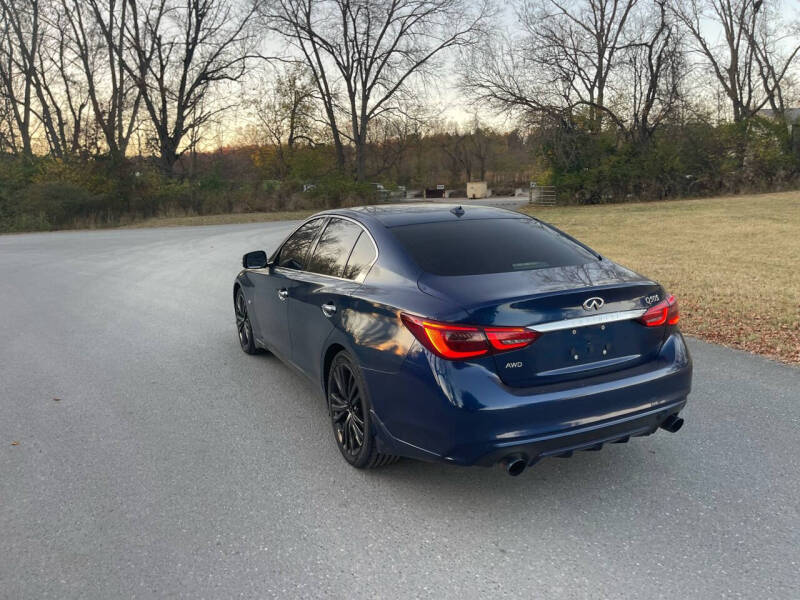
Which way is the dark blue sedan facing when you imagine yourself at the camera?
facing away from the viewer and to the left of the viewer
